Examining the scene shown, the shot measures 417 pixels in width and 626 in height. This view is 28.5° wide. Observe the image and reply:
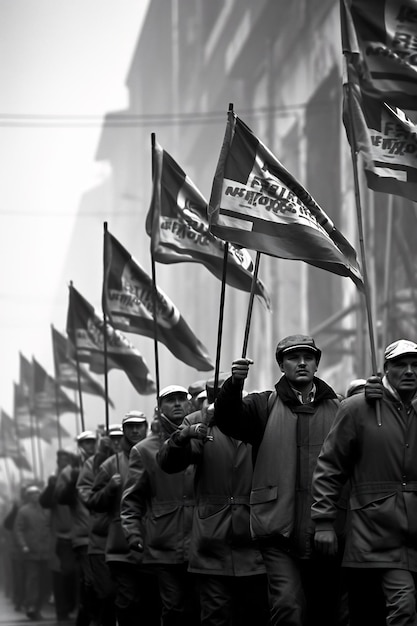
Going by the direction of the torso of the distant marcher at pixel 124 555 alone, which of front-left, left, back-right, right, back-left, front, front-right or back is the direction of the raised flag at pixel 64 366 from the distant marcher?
back

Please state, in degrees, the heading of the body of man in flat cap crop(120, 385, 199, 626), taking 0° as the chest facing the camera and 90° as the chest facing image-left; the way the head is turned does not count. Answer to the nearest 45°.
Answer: approximately 315°

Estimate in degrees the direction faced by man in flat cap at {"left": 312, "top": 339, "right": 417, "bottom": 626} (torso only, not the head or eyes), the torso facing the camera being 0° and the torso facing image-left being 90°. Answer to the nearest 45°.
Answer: approximately 315°

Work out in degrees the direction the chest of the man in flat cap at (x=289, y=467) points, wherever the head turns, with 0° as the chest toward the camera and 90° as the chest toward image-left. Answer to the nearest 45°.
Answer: approximately 0°

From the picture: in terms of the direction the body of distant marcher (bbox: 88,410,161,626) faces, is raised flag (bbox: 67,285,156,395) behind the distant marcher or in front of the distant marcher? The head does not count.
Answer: behind

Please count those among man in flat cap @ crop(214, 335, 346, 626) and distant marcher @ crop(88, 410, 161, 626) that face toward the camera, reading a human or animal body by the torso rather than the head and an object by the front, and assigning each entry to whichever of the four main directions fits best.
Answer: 2

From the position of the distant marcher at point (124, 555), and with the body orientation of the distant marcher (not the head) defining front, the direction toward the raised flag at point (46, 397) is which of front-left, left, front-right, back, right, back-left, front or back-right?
back

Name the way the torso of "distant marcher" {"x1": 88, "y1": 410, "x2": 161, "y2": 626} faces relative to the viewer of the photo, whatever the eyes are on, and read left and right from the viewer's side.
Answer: facing the viewer
